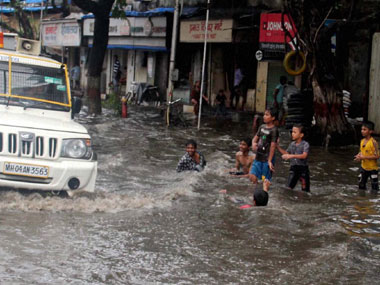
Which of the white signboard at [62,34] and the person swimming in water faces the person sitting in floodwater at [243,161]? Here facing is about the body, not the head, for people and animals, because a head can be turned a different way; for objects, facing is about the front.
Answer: the white signboard

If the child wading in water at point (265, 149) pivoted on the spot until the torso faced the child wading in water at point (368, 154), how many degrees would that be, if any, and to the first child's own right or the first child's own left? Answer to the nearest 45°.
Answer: approximately 135° to the first child's own left

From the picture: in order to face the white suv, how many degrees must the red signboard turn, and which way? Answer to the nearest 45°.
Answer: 0° — it already faces it

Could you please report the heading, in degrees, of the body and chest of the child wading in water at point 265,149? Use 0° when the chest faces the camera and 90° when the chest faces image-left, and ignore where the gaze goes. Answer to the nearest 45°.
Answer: approximately 45°

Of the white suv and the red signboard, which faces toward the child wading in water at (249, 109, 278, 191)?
the red signboard

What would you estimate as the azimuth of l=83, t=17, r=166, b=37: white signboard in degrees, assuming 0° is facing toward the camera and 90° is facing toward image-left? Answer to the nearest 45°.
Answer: approximately 0°

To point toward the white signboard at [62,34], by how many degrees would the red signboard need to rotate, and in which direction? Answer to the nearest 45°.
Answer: approximately 135° to its right

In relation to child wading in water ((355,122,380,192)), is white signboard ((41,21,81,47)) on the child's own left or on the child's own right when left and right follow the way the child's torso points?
on the child's own right

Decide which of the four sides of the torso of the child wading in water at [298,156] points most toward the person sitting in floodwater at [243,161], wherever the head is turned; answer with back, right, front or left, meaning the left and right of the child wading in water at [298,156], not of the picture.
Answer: right

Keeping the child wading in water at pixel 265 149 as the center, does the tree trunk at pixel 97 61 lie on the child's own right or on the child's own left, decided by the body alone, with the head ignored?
on the child's own right

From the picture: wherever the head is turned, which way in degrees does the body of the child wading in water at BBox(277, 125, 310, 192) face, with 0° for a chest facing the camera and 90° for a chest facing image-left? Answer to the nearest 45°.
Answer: approximately 45°

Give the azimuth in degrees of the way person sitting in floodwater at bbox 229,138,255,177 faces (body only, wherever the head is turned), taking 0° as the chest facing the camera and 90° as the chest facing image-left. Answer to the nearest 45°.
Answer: approximately 45°

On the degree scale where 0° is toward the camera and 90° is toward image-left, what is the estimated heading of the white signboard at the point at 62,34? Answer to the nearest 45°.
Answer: approximately 0°
